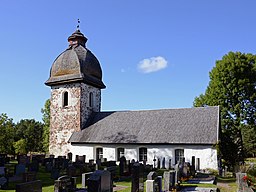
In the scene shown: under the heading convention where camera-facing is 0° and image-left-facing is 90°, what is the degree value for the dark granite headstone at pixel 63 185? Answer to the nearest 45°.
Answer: approximately 0°

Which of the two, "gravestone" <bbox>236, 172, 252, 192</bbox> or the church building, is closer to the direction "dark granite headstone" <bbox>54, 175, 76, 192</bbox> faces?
the gravestone

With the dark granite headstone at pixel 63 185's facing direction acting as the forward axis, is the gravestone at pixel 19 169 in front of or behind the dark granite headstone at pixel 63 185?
behind

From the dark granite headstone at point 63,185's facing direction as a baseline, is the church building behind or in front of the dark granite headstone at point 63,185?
behind

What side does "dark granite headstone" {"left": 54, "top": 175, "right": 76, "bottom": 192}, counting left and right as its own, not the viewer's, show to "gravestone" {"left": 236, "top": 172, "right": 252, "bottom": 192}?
left

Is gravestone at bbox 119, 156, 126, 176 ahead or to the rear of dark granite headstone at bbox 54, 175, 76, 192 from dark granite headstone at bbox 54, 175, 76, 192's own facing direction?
to the rear

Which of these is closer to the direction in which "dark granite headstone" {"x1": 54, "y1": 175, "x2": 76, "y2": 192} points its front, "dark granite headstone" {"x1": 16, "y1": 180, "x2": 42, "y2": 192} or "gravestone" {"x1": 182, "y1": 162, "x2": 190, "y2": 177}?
the dark granite headstone
